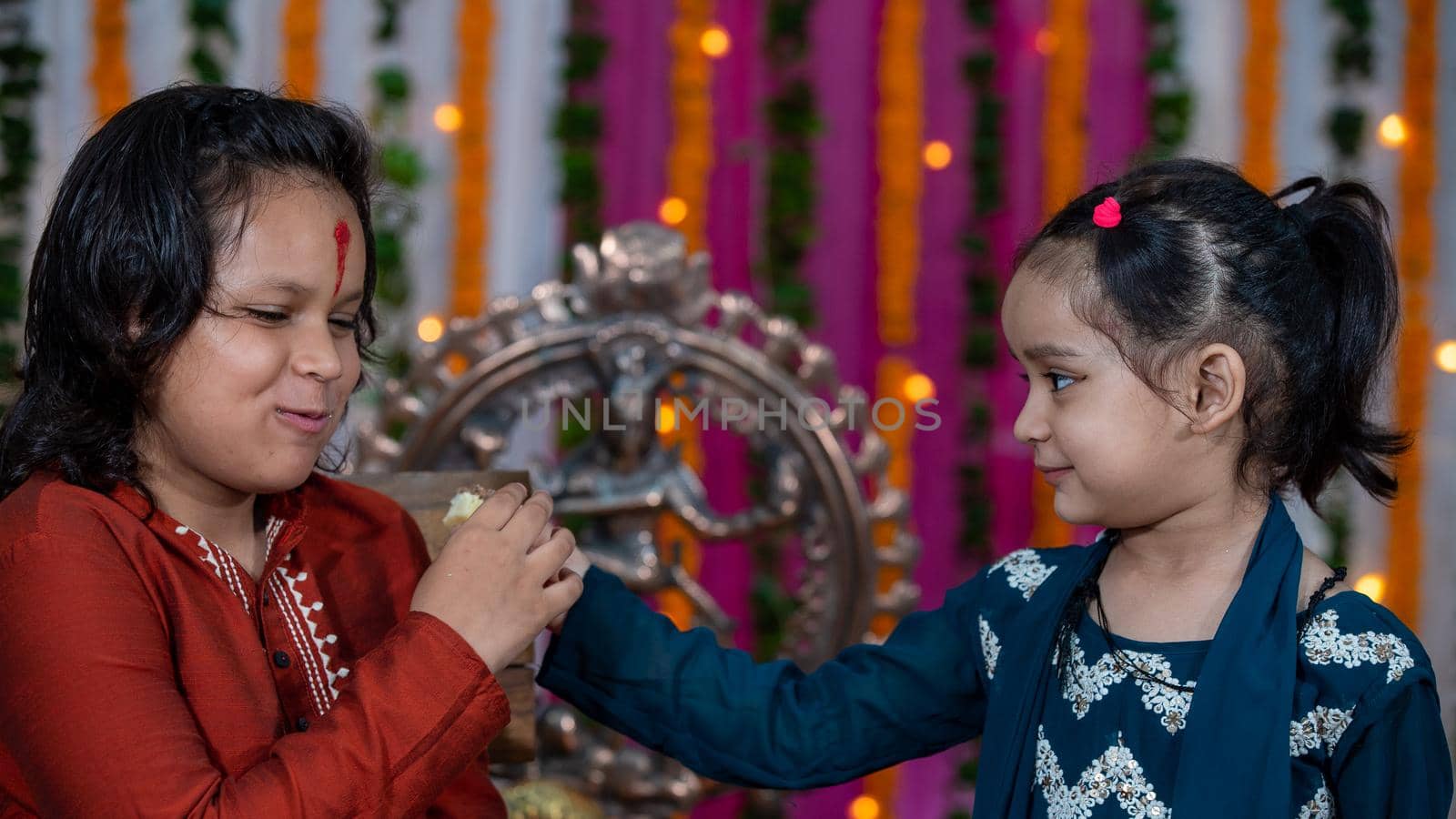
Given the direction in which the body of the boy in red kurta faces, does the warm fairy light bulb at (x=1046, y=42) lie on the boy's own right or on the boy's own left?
on the boy's own left

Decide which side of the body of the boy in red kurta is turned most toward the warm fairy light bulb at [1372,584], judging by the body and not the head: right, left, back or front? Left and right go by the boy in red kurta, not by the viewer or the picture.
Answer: left

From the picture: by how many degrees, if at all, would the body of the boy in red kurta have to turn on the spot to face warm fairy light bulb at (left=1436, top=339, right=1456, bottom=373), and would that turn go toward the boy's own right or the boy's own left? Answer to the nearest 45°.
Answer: approximately 90° to the boy's own left

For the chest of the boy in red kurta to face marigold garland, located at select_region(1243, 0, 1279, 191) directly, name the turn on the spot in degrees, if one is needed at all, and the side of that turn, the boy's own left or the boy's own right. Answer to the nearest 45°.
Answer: approximately 90° to the boy's own left

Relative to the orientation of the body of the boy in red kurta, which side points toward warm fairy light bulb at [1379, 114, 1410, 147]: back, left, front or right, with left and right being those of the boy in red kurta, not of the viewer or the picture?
left

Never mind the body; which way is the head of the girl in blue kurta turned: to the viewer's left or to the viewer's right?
to the viewer's left

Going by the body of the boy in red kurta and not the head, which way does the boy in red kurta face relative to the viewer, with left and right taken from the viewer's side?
facing the viewer and to the right of the viewer

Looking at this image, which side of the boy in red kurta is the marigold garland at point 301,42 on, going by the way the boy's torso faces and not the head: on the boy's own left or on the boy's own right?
on the boy's own left

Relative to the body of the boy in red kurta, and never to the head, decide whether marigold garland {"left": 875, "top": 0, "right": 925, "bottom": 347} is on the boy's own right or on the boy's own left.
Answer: on the boy's own left

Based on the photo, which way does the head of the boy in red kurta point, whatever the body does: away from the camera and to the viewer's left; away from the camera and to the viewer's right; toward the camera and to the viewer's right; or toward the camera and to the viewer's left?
toward the camera and to the viewer's right

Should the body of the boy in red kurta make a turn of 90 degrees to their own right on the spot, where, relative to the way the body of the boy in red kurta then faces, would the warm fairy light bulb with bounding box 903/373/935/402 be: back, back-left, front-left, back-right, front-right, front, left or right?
back

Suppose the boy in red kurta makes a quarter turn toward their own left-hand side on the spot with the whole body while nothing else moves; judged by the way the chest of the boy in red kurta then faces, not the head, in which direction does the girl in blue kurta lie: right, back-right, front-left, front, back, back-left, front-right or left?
front-right

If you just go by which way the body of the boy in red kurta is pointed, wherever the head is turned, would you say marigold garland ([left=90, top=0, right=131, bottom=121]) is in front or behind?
behind
